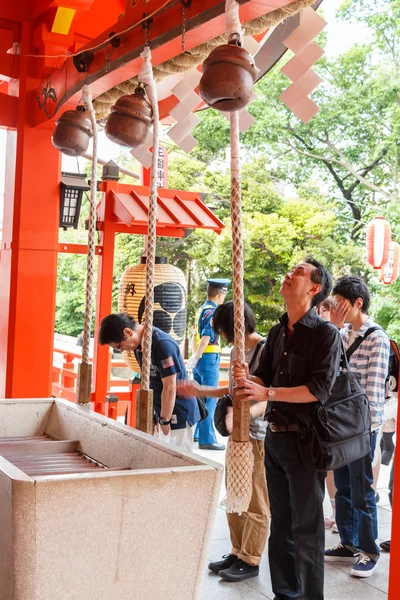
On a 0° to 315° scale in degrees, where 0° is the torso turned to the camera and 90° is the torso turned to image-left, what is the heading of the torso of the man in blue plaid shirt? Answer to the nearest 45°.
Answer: approximately 45°

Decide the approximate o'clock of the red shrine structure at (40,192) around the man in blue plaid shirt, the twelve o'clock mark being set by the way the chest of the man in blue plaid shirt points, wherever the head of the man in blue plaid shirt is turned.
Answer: The red shrine structure is roughly at 2 o'clock from the man in blue plaid shirt.

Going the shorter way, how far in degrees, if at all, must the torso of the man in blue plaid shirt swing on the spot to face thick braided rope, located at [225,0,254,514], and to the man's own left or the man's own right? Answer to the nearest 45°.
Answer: approximately 45° to the man's own left

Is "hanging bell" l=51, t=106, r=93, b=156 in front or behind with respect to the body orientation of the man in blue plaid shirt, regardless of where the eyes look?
in front

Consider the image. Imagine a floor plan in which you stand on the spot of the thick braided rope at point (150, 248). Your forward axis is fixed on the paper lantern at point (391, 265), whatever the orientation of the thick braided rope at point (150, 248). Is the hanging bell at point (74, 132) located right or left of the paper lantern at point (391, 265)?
left

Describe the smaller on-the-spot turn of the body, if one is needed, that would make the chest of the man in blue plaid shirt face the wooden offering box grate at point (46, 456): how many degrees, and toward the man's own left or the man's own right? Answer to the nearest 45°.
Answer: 0° — they already face it

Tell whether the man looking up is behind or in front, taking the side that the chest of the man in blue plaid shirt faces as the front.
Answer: in front

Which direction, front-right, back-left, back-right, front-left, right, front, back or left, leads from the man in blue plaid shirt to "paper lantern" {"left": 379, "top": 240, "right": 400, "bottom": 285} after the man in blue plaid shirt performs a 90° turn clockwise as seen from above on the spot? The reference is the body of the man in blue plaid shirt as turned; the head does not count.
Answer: front-right

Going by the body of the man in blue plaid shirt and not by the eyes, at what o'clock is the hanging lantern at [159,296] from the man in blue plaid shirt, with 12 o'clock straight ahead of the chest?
The hanging lantern is roughly at 3 o'clock from the man in blue plaid shirt.

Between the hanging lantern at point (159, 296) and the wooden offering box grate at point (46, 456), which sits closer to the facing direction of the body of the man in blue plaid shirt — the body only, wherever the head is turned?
the wooden offering box grate

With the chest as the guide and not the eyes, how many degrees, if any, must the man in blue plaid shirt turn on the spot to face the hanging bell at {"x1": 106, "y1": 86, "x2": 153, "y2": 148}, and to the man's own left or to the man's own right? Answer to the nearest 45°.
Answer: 0° — they already face it

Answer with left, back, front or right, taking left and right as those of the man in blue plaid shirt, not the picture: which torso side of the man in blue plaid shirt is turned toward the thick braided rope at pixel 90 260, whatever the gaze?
front

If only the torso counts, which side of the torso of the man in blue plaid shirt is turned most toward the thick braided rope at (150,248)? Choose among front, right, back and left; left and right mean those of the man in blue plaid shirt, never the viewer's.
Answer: front
